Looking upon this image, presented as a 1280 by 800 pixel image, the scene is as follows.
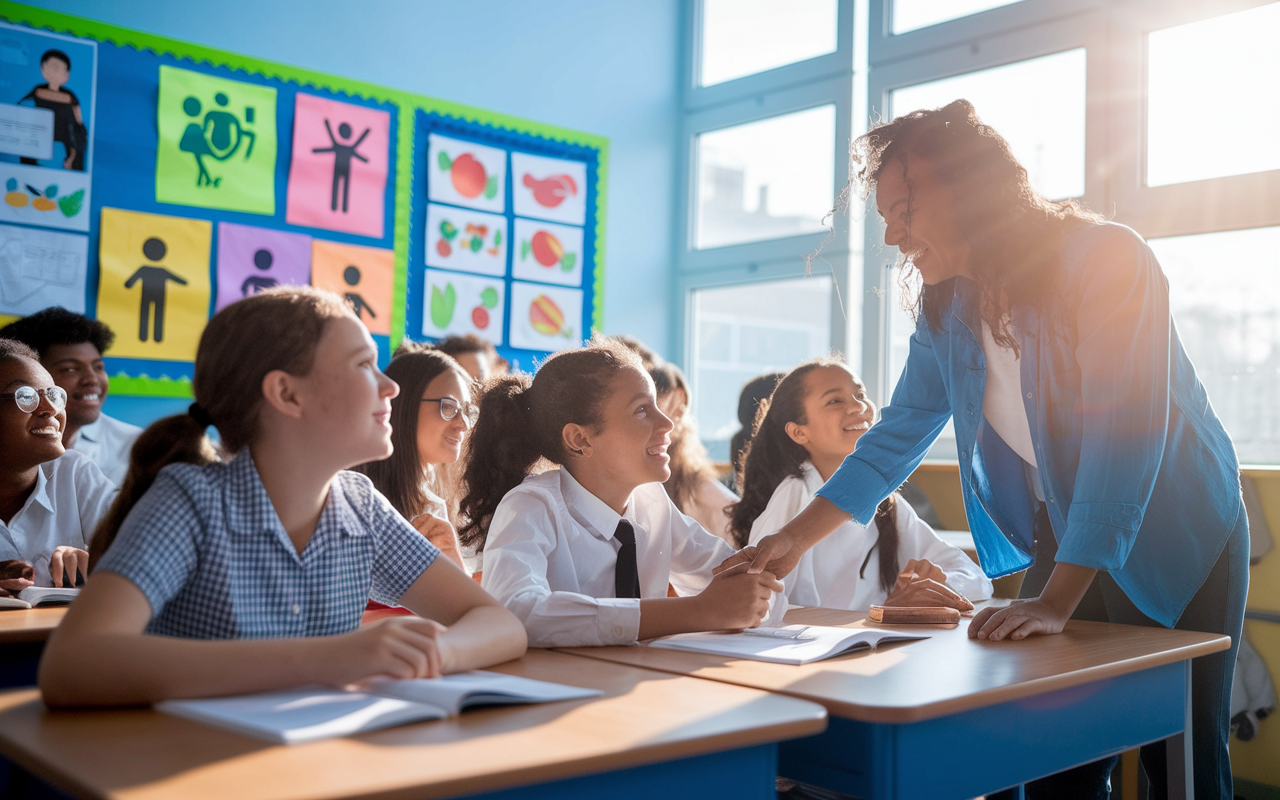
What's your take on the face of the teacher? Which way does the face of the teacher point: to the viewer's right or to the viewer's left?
to the viewer's left

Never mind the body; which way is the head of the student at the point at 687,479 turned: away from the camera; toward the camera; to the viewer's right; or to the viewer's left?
to the viewer's right

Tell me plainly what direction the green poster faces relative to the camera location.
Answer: facing the viewer and to the right of the viewer

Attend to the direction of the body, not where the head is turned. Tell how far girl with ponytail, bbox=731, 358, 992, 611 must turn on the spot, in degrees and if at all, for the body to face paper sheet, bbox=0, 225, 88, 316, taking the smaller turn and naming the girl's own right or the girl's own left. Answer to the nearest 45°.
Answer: approximately 135° to the girl's own right

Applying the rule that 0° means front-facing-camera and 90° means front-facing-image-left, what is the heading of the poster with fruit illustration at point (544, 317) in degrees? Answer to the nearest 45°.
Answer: approximately 315°

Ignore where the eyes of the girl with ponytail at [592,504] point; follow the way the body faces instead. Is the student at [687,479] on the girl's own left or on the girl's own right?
on the girl's own left

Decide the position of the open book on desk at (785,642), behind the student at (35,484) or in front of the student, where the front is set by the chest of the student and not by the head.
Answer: in front

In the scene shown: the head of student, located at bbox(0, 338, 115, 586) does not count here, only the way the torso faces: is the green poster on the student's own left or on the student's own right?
on the student's own left
